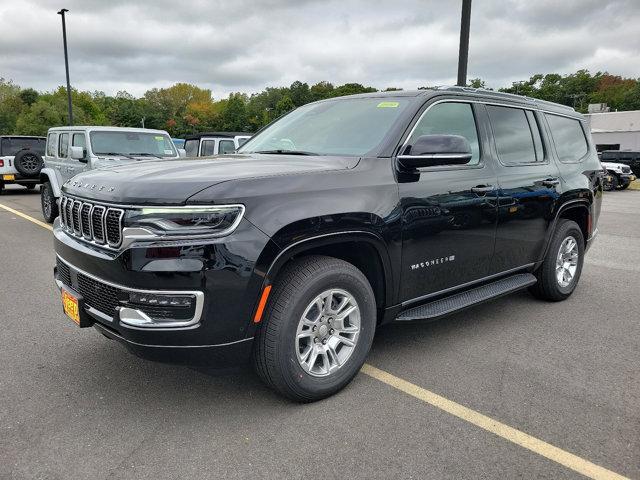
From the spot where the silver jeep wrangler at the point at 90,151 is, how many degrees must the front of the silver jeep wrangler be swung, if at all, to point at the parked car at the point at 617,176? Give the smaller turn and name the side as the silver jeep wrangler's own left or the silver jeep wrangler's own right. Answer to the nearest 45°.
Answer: approximately 45° to the silver jeep wrangler's own left

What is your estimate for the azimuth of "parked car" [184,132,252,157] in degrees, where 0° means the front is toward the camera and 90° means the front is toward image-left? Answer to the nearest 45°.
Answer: approximately 315°

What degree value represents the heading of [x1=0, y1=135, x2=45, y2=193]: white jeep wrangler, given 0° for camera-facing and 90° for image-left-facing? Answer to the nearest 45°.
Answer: approximately 180°

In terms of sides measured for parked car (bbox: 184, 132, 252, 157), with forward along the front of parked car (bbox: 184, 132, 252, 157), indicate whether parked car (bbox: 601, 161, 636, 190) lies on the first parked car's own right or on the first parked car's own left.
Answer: on the first parked car's own left

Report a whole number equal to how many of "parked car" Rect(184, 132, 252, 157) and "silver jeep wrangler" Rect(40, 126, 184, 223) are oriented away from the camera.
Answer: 0

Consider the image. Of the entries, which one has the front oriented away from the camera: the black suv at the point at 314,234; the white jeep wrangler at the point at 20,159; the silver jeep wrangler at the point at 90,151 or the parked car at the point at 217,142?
the white jeep wrangler at the point at 20,159

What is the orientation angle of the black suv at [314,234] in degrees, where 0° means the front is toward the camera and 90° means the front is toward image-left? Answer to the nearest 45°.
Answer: approximately 45°

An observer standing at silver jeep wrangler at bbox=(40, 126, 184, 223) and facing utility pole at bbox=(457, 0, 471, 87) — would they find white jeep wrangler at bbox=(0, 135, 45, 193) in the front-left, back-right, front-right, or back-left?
back-left

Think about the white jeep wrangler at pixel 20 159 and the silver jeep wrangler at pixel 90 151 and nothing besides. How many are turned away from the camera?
1
